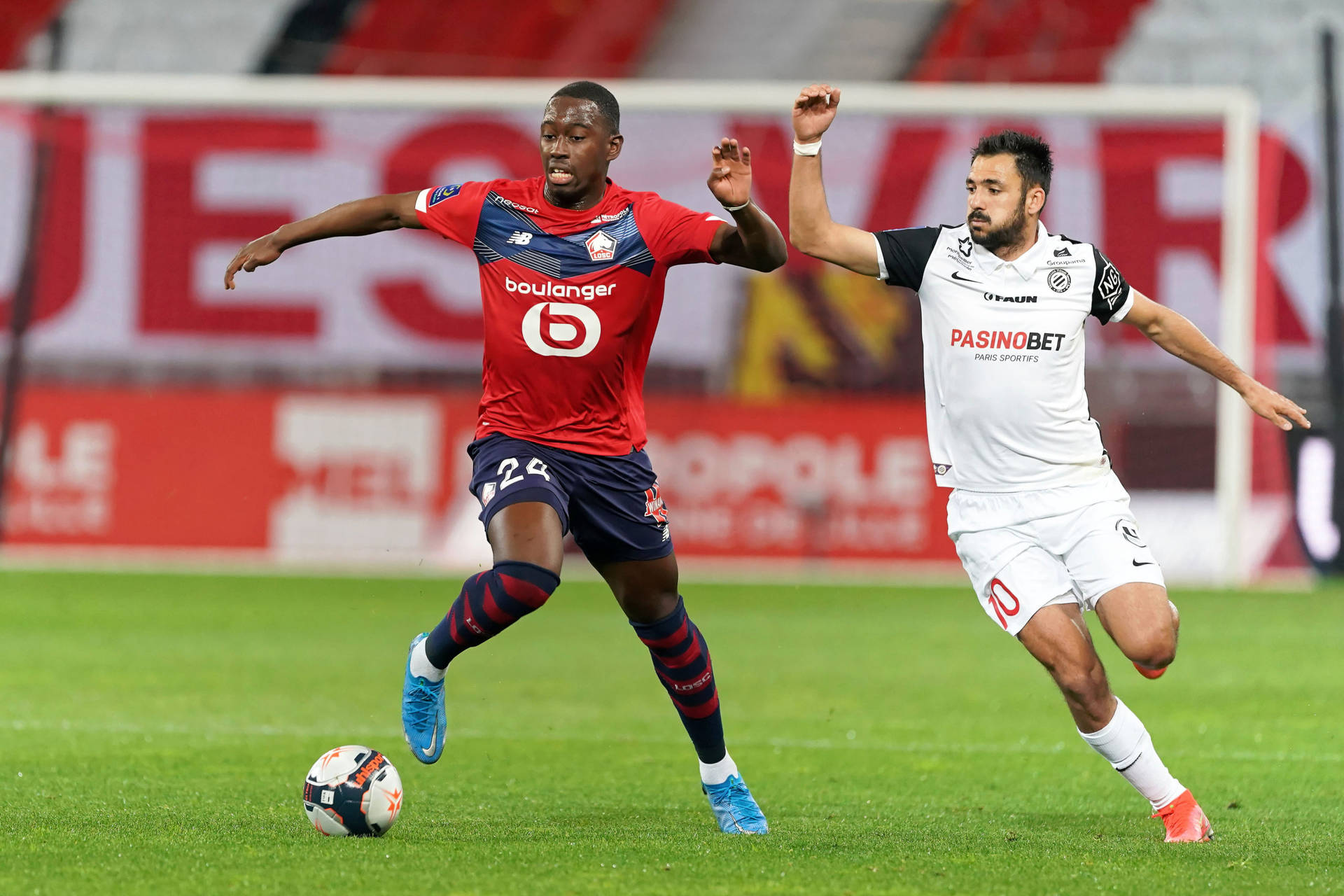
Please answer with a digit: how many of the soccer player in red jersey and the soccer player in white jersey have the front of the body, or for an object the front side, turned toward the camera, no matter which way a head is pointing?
2

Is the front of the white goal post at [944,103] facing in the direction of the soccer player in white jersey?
yes

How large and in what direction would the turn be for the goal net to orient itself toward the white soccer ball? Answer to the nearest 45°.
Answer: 0° — it already faces it

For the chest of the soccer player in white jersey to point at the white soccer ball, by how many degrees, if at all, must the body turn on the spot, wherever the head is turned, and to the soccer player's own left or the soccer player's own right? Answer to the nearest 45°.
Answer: approximately 45° to the soccer player's own right

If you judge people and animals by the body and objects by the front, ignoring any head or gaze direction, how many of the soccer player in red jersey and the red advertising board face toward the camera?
2
